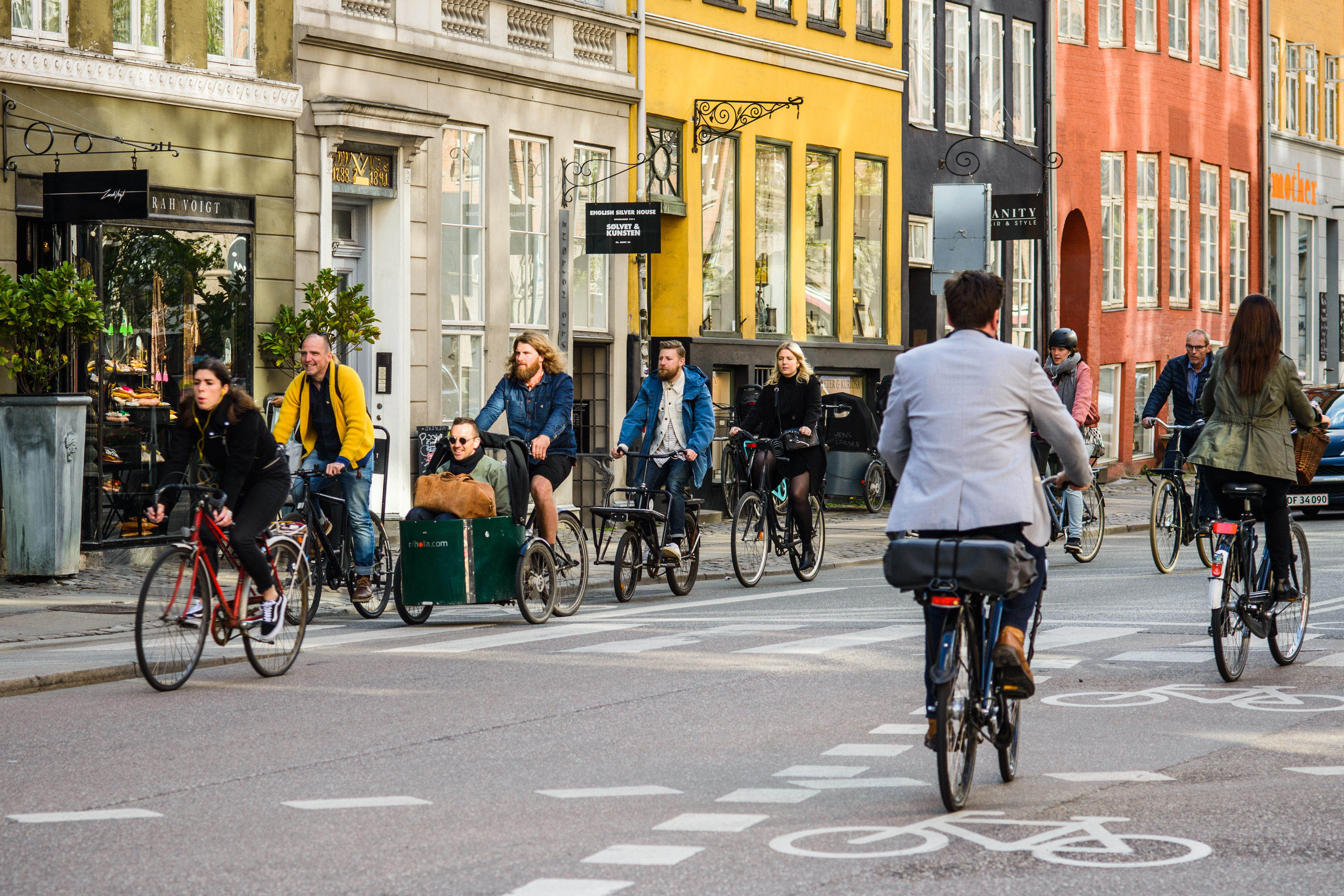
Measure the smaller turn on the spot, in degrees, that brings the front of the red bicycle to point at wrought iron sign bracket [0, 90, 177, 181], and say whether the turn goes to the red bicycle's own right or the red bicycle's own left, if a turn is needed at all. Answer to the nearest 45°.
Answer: approximately 135° to the red bicycle's own right

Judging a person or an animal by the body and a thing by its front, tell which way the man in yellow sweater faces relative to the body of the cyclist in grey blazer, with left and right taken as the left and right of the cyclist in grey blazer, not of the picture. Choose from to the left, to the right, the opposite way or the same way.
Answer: the opposite way

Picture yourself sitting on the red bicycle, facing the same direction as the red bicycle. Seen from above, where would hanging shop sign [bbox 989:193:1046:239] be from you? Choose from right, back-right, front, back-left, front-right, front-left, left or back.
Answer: back

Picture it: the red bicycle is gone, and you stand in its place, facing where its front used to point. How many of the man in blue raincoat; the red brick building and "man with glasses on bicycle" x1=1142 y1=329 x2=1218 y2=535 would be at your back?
3

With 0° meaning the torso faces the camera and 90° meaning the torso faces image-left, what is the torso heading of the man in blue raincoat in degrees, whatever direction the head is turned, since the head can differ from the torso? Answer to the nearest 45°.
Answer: approximately 45°

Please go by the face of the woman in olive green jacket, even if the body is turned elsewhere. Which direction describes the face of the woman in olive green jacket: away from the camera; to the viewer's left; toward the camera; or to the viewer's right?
away from the camera

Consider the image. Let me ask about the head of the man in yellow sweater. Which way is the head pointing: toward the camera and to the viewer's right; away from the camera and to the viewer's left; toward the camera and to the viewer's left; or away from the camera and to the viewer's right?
toward the camera and to the viewer's left

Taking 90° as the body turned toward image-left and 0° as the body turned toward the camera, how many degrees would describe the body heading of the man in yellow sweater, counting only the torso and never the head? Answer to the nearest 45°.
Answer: approximately 45°
